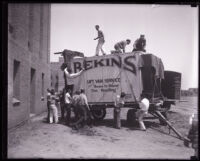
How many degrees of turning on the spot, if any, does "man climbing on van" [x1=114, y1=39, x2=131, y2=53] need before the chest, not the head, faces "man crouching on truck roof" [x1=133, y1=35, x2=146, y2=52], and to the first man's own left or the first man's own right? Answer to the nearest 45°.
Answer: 0° — they already face them

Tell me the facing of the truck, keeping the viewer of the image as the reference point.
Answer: facing the viewer and to the right of the viewer

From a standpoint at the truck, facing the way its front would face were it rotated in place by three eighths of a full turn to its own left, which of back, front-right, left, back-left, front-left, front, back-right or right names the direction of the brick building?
left

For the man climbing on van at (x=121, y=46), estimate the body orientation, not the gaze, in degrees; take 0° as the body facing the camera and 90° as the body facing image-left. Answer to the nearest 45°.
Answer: approximately 270°

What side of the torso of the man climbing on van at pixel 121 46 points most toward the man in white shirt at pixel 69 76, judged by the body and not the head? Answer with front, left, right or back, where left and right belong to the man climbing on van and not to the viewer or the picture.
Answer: back
